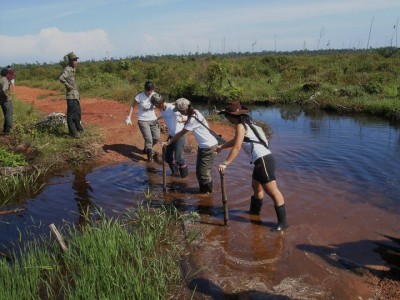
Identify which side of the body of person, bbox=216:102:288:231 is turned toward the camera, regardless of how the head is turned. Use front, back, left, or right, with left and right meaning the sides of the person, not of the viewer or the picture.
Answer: left

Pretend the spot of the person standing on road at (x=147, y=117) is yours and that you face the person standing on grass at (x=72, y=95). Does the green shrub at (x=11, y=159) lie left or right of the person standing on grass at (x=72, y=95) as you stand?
left

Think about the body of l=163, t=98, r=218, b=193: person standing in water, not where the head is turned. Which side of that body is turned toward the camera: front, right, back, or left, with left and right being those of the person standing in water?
left

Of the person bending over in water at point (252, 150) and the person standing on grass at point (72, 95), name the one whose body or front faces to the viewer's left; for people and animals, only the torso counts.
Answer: the person bending over in water

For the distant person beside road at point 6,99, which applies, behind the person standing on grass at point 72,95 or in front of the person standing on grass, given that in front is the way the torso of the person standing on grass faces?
behind

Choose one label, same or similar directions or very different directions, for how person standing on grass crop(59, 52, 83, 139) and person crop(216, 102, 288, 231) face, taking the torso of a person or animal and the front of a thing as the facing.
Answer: very different directions

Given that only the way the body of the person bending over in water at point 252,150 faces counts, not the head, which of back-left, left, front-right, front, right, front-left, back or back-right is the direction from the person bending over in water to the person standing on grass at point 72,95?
front-right

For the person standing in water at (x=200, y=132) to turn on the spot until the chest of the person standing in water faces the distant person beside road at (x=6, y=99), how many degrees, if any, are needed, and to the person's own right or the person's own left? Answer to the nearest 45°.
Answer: approximately 45° to the person's own right

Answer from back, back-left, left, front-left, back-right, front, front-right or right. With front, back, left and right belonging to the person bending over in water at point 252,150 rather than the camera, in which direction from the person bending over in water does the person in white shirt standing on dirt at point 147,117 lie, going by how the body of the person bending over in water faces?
front-right

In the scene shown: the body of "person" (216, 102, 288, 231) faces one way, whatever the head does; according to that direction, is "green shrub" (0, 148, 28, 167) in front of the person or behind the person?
in front

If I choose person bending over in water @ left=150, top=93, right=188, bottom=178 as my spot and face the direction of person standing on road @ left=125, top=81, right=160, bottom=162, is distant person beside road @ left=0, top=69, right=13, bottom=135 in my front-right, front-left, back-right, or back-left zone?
front-left
